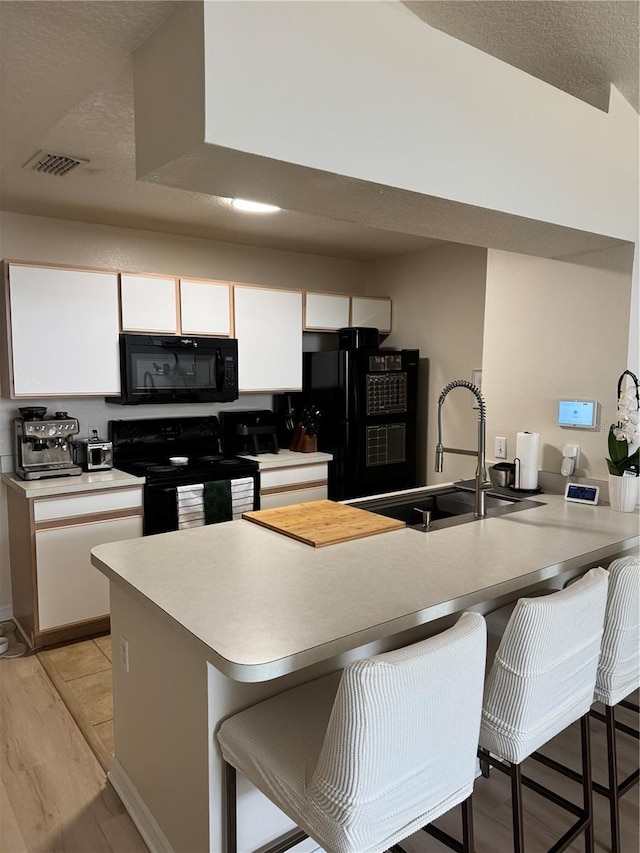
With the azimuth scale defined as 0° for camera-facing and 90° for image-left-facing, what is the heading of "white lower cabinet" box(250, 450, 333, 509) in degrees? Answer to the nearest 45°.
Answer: approximately 315°

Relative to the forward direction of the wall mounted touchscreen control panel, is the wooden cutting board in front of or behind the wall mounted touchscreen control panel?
in front

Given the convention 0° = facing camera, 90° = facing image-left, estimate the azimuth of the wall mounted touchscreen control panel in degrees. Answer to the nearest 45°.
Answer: approximately 45°

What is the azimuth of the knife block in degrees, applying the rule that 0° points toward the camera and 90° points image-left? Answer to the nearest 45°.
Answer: approximately 315°

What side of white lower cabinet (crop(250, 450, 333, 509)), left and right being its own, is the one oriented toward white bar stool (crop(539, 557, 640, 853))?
front

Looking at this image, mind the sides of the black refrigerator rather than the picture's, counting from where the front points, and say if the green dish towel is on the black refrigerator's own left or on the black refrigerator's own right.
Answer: on the black refrigerator's own right

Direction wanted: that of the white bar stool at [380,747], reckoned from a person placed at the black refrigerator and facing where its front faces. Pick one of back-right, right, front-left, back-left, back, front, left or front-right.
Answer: front-right
